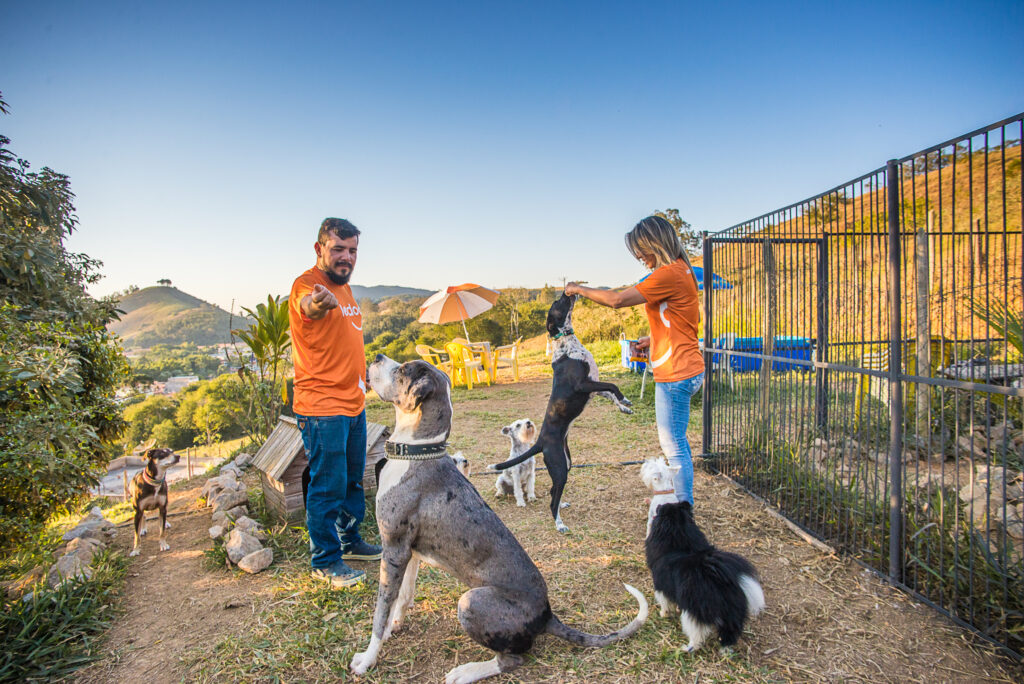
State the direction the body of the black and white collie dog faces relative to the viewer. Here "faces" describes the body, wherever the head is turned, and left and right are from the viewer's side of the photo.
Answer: facing away from the viewer and to the left of the viewer

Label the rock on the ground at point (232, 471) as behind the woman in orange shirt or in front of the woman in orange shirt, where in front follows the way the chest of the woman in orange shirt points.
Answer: in front

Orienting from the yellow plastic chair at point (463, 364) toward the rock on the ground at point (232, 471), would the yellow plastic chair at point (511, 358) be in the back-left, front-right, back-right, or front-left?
back-left

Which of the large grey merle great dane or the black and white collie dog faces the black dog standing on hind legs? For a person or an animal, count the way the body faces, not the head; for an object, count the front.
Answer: the black and white collie dog

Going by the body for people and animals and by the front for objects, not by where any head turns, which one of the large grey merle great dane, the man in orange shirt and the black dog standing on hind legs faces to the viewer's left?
the large grey merle great dane

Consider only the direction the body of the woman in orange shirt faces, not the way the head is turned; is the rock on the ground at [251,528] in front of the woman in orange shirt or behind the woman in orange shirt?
in front

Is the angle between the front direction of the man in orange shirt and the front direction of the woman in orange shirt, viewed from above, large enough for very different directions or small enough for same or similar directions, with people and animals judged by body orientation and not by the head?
very different directions

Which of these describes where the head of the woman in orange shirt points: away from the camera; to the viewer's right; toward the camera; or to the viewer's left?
to the viewer's left

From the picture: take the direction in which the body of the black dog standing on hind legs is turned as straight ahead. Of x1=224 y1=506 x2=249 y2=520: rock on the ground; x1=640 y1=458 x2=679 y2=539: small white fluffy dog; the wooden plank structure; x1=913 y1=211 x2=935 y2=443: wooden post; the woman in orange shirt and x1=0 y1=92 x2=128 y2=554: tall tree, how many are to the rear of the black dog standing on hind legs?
3

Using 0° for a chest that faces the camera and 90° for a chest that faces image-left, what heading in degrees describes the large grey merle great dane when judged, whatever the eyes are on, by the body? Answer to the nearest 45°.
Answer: approximately 90°

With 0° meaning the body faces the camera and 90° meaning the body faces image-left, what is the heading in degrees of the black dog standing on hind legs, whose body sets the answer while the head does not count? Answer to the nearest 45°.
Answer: approximately 270°

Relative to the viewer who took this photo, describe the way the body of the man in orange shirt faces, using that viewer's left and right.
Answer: facing the viewer and to the right of the viewer

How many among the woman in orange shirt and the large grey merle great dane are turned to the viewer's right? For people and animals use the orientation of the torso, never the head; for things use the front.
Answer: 0

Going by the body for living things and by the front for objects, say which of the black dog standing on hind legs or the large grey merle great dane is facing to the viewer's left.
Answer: the large grey merle great dane

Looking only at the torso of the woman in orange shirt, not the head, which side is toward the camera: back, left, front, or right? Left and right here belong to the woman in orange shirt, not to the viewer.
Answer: left
